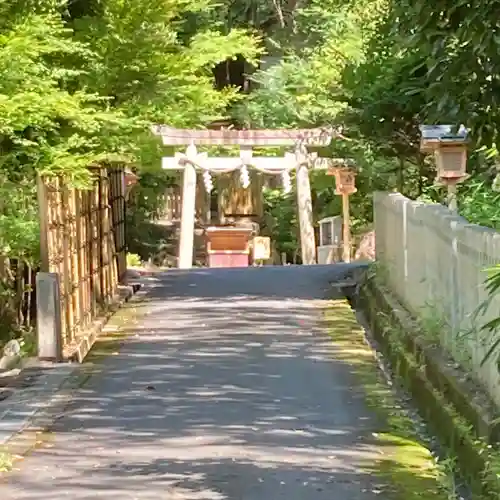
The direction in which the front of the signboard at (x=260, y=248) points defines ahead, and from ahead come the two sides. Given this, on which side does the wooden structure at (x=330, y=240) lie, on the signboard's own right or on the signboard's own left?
on the signboard's own left

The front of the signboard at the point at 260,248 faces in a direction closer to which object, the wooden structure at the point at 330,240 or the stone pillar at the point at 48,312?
the stone pillar

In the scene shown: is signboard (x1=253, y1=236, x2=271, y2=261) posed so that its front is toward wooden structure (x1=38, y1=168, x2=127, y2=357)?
yes

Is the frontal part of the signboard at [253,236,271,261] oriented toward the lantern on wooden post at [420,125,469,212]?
yes

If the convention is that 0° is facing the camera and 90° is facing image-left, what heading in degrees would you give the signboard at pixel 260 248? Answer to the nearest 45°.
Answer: approximately 0°

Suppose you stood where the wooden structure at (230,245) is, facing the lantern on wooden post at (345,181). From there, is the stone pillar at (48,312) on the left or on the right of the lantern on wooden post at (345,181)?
right
